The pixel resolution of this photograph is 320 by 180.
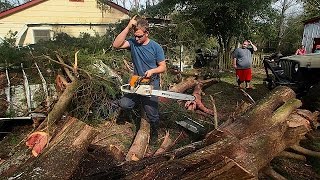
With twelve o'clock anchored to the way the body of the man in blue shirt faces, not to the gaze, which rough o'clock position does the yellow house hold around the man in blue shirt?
The yellow house is roughly at 4 o'clock from the man in blue shirt.

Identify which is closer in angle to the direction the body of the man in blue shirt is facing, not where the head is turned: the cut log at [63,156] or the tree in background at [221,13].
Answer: the cut log

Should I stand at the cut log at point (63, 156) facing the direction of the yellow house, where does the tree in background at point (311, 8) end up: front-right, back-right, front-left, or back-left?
front-right

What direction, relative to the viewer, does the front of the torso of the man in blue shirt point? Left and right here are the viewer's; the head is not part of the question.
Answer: facing the viewer and to the left of the viewer

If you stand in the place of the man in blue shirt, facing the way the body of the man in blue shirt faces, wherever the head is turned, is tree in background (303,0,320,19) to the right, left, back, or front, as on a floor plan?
back

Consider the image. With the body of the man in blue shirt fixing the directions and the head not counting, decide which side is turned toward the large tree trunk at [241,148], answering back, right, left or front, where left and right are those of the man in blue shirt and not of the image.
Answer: left

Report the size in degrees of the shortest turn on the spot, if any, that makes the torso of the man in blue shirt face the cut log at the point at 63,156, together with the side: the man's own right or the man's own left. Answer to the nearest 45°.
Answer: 0° — they already face it

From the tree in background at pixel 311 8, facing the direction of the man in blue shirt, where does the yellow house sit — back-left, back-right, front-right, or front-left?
front-right

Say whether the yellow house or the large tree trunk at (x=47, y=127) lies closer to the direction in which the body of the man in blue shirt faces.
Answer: the large tree trunk

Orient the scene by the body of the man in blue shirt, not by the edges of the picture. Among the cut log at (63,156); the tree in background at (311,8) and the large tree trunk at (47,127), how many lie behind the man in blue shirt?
1

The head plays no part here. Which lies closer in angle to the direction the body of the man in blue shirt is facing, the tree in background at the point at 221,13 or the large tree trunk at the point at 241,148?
the large tree trunk

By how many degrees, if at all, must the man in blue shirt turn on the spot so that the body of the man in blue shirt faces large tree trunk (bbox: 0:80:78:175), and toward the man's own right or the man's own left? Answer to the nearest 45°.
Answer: approximately 45° to the man's own right
